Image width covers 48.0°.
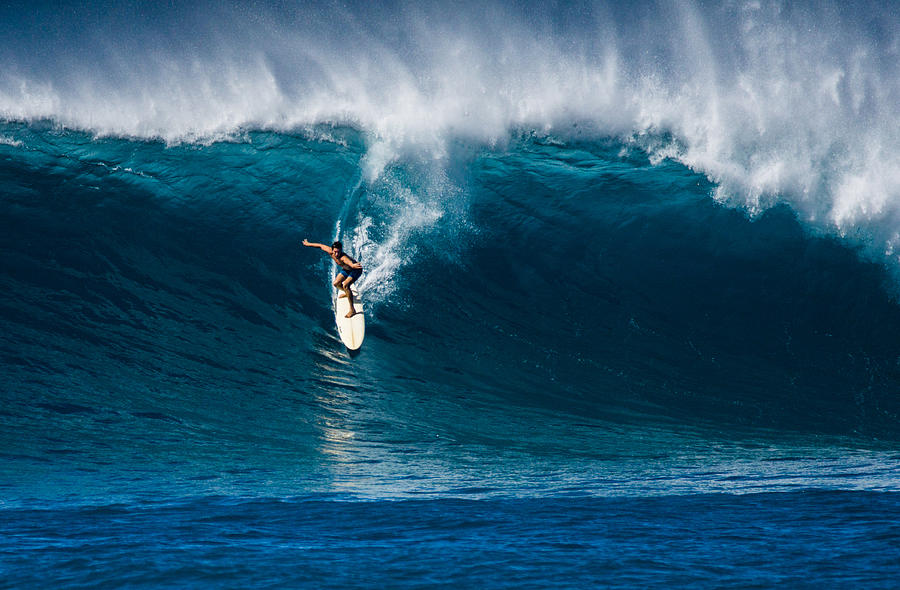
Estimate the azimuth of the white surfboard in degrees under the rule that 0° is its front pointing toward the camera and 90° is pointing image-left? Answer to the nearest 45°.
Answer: approximately 0°
